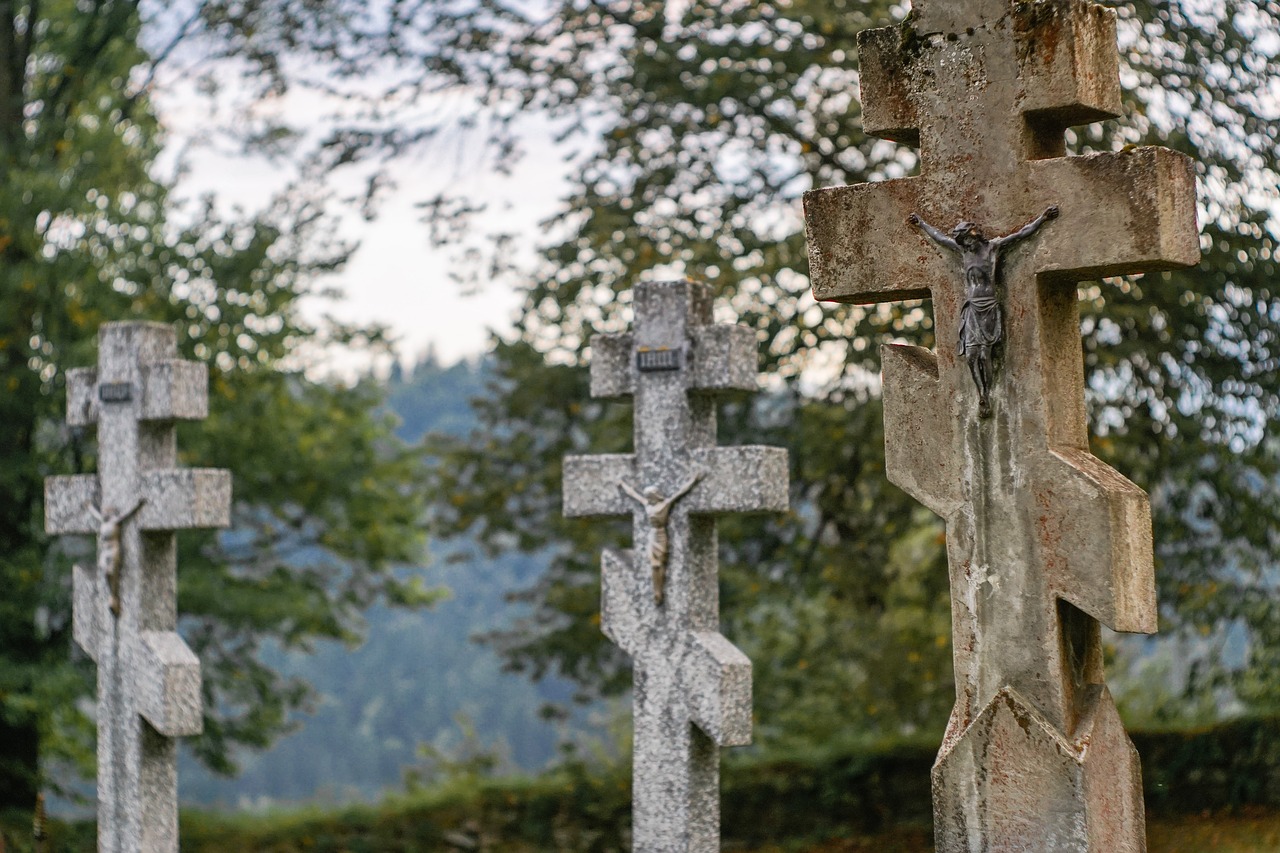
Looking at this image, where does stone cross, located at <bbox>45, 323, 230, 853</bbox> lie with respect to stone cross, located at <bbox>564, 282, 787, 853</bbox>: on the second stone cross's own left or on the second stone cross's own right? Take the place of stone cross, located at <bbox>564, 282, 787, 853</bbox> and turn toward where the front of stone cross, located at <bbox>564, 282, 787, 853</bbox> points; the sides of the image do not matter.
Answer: on the second stone cross's own right

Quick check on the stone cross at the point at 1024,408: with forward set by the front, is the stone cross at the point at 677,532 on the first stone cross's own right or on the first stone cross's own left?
on the first stone cross's own right

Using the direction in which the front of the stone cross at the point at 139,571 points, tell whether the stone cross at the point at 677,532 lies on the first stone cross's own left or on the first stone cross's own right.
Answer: on the first stone cross's own left

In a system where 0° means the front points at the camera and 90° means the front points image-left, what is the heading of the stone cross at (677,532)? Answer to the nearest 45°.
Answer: approximately 45°

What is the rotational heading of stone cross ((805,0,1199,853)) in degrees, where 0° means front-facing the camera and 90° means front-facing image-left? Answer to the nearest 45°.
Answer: approximately 45°

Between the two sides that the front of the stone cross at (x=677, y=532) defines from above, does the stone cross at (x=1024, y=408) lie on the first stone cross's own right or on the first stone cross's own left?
on the first stone cross's own left

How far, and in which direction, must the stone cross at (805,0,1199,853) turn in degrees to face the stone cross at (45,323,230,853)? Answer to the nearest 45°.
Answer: approximately 90° to its right

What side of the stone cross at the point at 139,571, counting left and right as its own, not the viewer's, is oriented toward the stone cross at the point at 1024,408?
left
